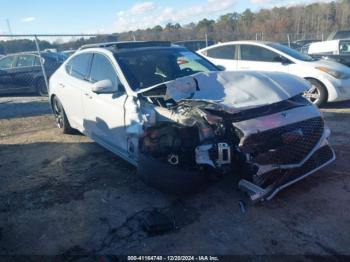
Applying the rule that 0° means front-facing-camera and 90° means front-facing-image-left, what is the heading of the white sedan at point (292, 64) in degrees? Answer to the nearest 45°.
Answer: approximately 315°

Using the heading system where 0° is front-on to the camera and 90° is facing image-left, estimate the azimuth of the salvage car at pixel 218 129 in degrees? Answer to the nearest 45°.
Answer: approximately 315°

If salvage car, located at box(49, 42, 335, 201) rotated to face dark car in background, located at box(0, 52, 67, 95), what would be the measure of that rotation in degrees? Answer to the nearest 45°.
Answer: approximately 180°

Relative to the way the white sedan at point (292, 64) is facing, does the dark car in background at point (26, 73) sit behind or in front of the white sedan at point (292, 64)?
behind
